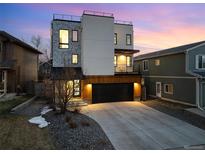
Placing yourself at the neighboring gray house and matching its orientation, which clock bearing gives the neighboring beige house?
The neighboring beige house is roughly at 4 o'clock from the neighboring gray house.

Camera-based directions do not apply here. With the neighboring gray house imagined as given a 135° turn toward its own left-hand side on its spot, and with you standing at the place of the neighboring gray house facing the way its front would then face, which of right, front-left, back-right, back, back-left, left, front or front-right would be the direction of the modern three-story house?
left

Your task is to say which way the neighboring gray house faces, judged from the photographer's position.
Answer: facing the viewer and to the right of the viewer

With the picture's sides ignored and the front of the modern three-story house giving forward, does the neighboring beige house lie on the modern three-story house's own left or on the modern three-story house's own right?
on the modern three-story house's own right

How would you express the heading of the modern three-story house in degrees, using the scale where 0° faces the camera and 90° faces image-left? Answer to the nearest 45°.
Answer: approximately 0°
